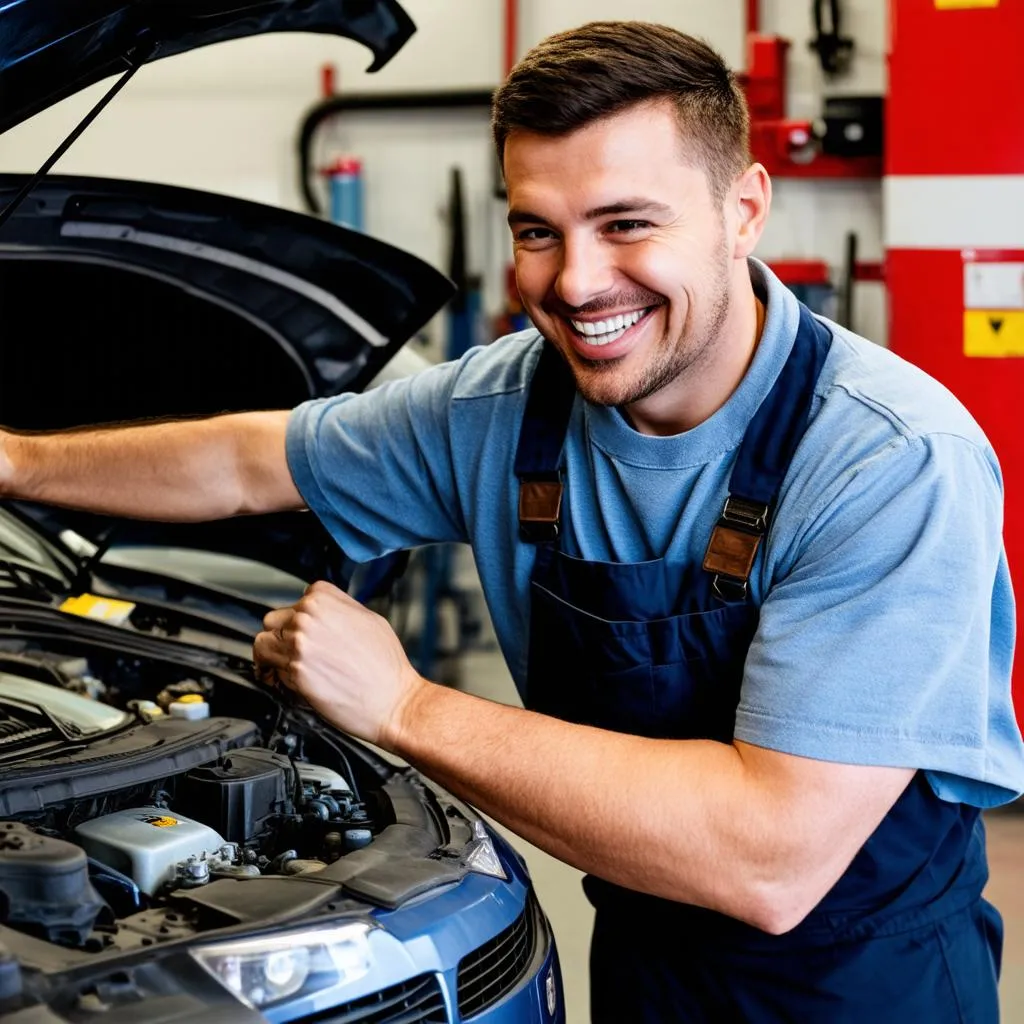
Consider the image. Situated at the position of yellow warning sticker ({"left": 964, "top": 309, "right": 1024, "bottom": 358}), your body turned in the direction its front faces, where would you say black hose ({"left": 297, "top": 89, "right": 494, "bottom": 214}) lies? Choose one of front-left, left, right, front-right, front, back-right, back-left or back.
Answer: back-right

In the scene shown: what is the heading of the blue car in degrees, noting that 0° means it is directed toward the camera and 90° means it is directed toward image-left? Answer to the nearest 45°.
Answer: approximately 315°

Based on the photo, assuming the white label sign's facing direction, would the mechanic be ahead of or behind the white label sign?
ahead

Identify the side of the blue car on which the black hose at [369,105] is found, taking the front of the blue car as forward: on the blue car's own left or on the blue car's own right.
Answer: on the blue car's own left

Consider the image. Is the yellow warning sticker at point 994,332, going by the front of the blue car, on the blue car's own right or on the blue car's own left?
on the blue car's own left

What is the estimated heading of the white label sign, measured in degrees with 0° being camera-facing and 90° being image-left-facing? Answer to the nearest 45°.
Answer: approximately 0°

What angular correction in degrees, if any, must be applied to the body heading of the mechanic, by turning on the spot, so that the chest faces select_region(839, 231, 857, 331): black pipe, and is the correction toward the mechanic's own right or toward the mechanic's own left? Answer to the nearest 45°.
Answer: approximately 135° to the mechanic's own right

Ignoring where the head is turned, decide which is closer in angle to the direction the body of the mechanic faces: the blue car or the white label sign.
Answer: the blue car

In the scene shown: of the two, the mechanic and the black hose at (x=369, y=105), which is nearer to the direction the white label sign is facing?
the mechanic

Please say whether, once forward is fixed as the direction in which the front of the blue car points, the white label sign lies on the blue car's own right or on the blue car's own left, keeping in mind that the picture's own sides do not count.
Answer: on the blue car's own left

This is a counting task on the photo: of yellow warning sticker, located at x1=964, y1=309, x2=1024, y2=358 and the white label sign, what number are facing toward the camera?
2
